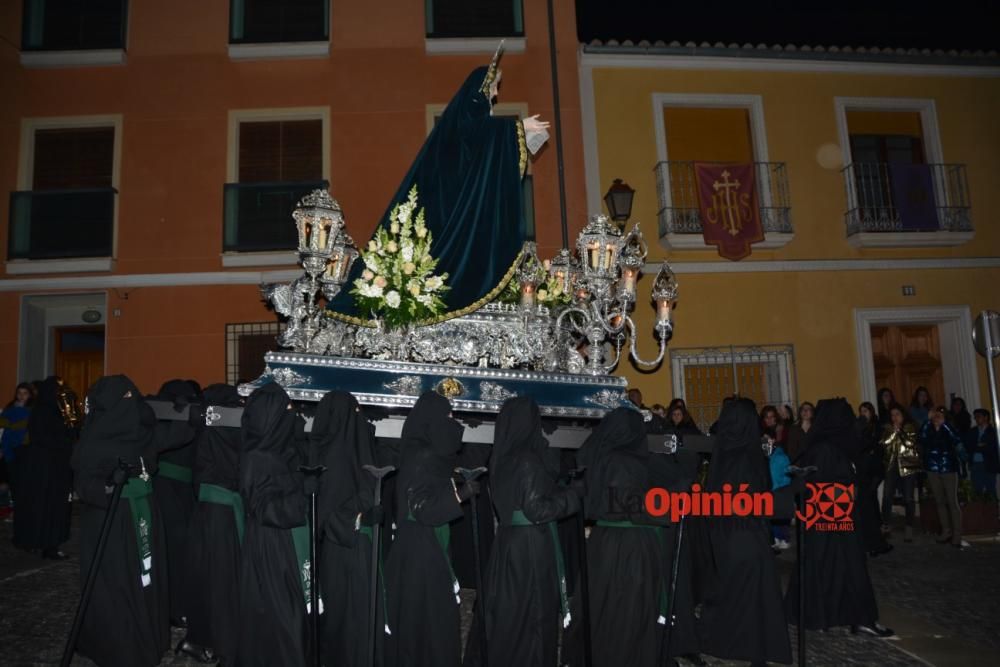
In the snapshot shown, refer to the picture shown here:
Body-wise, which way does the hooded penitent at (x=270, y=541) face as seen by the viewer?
to the viewer's right

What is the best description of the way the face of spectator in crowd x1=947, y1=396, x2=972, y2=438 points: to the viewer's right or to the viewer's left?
to the viewer's left

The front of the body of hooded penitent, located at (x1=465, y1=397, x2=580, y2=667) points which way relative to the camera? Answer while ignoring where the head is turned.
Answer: to the viewer's right

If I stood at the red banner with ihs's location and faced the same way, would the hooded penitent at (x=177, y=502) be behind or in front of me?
in front

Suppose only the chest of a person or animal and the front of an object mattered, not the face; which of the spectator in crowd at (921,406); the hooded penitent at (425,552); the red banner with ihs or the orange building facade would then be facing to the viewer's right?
the hooded penitent

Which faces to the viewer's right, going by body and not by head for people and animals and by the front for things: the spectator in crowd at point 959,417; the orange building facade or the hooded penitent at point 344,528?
the hooded penitent

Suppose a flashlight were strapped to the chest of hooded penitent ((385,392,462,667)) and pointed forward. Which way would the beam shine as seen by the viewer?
to the viewer's right

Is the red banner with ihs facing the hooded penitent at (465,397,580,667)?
yes

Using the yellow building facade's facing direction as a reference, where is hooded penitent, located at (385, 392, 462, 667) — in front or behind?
in front

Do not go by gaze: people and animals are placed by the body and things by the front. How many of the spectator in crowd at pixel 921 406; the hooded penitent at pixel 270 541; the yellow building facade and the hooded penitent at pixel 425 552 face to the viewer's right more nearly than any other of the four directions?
2

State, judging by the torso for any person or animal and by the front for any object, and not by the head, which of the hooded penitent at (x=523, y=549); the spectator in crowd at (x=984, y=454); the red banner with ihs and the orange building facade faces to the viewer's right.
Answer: the hooded penitent

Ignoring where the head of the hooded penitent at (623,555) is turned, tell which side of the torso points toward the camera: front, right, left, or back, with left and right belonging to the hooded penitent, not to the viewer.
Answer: right
